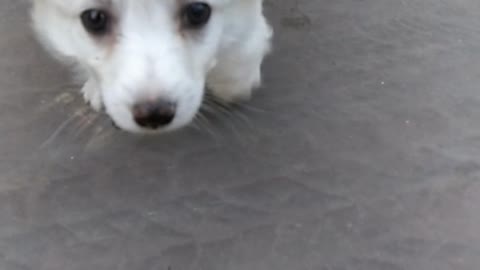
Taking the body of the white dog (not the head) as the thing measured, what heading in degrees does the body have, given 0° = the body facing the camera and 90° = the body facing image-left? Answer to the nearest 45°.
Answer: approximately 0°
